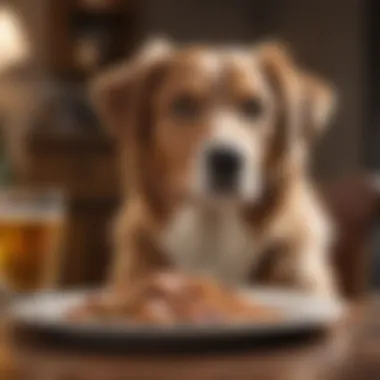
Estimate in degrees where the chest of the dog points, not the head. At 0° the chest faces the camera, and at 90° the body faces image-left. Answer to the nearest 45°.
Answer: approximately 0°

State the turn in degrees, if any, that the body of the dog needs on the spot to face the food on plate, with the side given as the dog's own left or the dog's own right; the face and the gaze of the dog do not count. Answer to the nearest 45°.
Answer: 0° — it already faces it

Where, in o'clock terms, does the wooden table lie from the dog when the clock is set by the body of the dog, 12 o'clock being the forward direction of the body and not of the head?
The wooden table is roughly at 12 o'clock from the dog.

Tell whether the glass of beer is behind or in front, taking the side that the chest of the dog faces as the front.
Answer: in front

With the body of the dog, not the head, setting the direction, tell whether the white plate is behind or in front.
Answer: in front
